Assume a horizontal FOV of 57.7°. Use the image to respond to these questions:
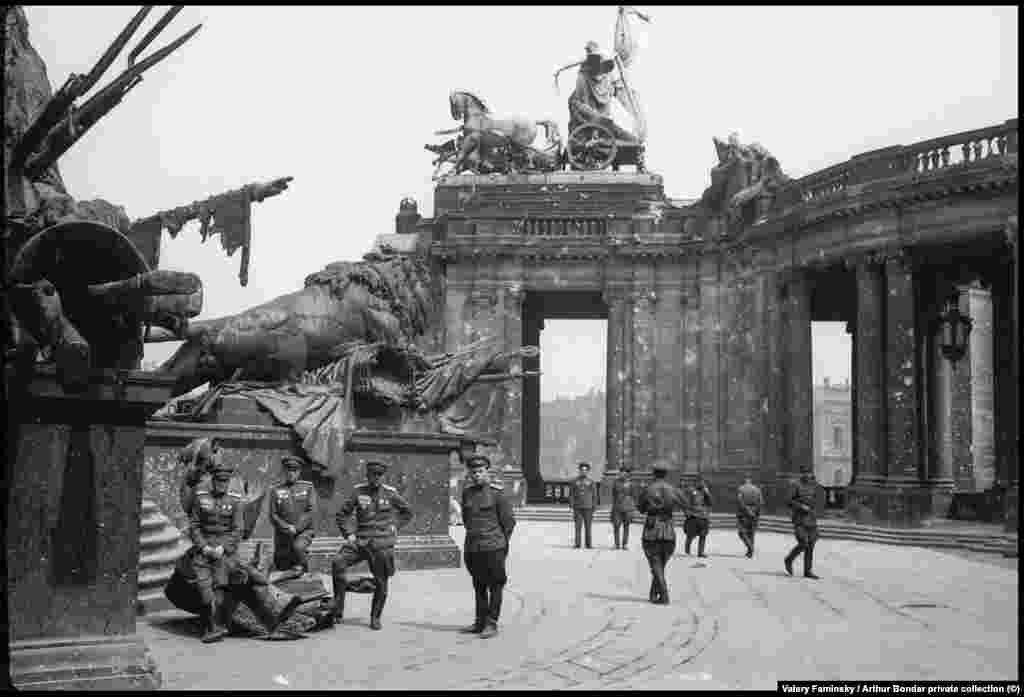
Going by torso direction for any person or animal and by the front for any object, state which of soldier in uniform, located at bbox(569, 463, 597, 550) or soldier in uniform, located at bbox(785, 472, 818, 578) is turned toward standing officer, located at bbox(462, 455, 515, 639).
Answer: soldier in uniform, located at bbox(569, 463, 597, 550)

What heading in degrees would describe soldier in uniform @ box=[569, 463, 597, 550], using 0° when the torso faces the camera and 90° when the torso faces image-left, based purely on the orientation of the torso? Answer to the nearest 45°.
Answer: approximately 0°

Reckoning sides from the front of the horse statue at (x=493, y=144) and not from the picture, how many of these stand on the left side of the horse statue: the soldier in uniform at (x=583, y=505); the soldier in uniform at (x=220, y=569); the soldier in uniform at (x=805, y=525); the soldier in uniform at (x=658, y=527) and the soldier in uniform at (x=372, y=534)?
5

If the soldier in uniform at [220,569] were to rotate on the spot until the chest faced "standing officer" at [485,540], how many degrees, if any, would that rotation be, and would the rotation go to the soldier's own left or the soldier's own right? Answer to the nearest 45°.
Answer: approximately 90° to the soldier's own left

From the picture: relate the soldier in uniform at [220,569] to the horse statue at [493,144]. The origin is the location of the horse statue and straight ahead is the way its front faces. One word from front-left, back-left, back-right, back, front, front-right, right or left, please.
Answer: left

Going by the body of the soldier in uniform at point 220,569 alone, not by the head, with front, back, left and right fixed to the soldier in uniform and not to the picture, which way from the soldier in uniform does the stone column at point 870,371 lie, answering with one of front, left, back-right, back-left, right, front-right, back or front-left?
back-left

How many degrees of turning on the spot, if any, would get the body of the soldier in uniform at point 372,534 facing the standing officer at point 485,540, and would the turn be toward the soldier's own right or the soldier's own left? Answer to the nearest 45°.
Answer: approximately 90° to the soldier's own left

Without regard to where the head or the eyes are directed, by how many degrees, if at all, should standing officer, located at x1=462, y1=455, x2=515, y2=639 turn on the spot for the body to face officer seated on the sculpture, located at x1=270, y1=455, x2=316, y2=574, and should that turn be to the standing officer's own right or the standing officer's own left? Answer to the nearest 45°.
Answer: approximately 90° to the standing officer's own right

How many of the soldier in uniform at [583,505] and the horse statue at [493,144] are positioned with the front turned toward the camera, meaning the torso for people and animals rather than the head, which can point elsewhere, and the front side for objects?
1

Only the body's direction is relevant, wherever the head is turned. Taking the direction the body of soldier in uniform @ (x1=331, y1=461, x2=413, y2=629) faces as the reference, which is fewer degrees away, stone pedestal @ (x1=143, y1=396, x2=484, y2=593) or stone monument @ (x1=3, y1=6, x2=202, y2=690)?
the stone monument
